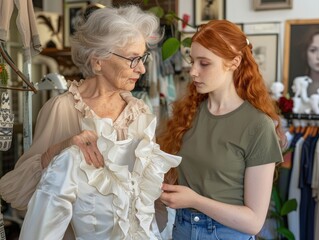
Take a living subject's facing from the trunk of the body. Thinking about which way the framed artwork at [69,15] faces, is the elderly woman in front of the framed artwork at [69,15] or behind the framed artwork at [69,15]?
in front

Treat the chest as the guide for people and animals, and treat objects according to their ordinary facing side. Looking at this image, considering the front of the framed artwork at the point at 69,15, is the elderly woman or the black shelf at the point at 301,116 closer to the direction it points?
the elderly woman

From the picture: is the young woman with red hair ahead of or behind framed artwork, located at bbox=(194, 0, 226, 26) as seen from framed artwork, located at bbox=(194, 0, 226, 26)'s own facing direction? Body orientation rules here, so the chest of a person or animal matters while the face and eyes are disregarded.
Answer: ahead

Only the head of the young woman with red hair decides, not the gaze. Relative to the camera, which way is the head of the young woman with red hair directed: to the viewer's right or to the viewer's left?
to the viewer's left

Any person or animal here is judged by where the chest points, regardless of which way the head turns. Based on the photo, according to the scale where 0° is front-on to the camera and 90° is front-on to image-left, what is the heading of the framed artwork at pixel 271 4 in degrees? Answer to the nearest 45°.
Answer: approximately 0°
